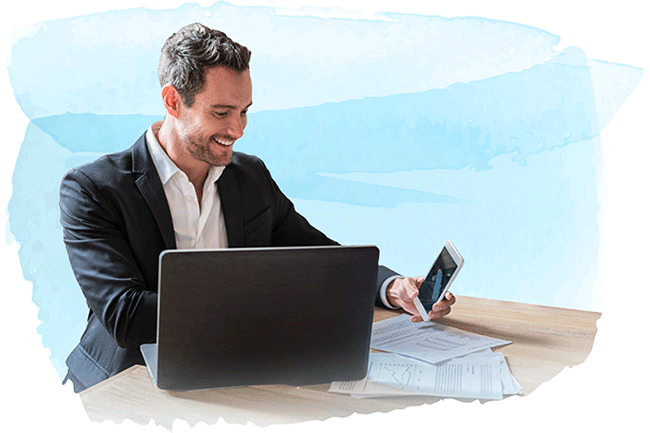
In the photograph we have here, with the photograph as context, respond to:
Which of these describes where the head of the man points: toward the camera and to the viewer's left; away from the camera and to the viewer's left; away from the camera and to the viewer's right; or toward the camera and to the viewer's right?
toward the camera and to the viewer's right

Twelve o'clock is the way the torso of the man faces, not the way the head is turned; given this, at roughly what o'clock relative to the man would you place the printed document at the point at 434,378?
The printed document is roughly at 12 o'clock from the man.

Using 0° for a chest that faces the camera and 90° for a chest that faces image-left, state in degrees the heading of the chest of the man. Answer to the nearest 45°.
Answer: approximately 315°
